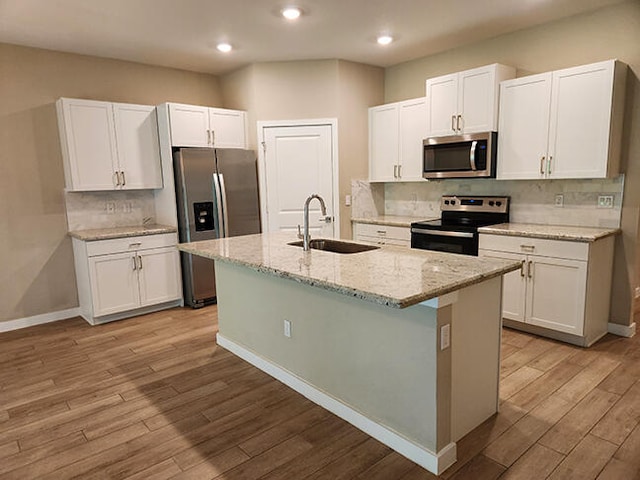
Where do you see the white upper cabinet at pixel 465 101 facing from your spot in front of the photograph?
facing the viewer and to the left of the viewer

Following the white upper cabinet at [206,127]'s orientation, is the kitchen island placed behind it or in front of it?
in front

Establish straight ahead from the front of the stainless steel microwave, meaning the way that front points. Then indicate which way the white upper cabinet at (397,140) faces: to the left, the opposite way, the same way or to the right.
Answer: the same way

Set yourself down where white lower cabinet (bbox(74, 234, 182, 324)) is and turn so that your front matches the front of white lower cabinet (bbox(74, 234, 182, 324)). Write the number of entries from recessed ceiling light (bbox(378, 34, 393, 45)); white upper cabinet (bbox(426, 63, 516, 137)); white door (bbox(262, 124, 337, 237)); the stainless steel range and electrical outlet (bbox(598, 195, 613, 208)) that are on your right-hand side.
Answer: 0

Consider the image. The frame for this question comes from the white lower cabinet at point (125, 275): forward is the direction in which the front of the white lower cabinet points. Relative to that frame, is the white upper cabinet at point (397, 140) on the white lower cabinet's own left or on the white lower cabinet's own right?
on the white lower cabinet's own left

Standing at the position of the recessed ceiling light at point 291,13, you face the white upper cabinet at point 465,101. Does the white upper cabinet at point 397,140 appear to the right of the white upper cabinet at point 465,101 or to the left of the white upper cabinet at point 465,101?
left

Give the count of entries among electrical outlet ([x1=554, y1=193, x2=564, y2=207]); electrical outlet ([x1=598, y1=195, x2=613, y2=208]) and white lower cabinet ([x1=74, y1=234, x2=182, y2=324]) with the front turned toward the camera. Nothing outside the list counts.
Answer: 3

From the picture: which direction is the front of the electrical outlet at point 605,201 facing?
toward the camera

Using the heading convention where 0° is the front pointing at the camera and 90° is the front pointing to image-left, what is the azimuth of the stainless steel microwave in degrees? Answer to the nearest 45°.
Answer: approximately 45°

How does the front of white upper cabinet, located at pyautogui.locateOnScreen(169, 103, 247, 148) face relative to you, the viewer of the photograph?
facing the viewer and to the right of the viewer

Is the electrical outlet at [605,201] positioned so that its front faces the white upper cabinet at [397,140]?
no

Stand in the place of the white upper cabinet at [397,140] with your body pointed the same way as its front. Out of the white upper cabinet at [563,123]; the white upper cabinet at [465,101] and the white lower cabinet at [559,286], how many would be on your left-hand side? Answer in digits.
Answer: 3
